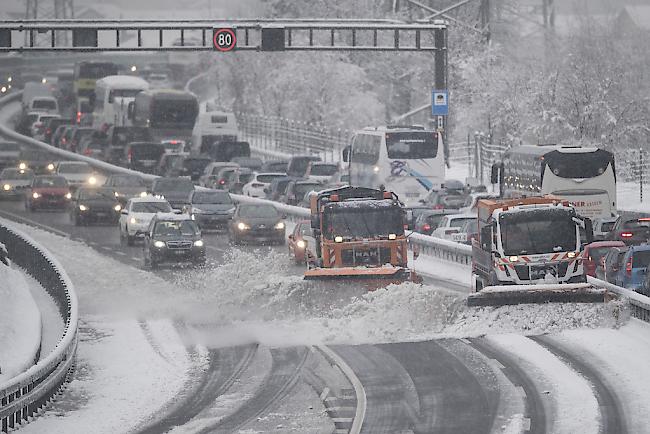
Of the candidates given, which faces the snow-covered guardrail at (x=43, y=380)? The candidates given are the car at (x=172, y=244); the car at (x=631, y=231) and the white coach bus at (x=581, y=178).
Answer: the car at (x=172, y=244)

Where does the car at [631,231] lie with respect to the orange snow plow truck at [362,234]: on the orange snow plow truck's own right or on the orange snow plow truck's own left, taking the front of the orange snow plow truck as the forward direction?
on the orange snow plow truck's own left

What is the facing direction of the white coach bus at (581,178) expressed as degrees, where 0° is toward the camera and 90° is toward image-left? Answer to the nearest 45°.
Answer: approximately 135°

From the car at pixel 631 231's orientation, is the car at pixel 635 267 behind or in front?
behind

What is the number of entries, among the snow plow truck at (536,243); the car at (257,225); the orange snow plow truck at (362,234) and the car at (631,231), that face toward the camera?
3

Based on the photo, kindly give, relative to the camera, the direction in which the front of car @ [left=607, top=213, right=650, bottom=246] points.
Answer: facing away from the viewer and to the left of the viewer

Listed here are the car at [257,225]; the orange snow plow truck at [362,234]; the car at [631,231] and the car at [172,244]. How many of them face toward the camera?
3

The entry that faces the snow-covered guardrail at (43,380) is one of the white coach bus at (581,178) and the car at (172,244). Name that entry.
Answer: the car

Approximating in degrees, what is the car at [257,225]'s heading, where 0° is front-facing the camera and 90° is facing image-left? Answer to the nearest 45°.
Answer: approximately 0°

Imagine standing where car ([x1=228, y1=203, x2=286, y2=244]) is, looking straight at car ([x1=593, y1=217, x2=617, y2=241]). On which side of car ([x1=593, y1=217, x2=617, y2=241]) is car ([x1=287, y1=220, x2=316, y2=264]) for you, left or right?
right

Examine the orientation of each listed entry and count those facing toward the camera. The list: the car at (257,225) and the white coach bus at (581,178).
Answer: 1
